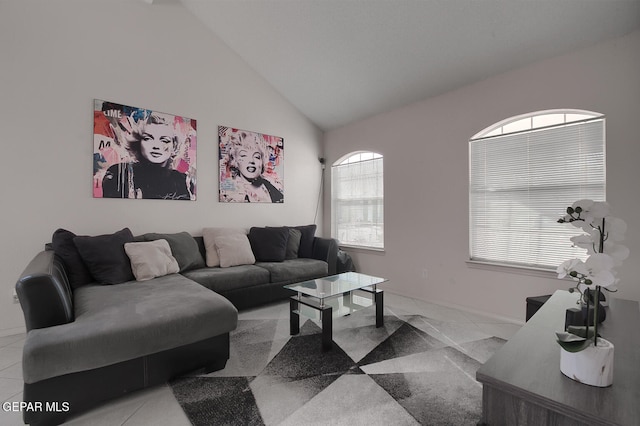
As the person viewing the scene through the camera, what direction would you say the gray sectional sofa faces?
facing the viewer and to the right of the viewer

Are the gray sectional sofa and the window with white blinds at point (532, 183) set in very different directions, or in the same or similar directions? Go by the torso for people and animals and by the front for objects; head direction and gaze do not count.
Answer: very different directions

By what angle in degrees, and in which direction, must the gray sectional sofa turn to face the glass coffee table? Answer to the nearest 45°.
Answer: approximately 45° to its left

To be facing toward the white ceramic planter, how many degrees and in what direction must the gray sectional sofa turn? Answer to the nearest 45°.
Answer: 0° — it already faces it

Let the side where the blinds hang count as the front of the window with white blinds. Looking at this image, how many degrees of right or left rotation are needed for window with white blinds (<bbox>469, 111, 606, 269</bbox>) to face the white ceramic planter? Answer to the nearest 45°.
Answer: approximately 45° to its left

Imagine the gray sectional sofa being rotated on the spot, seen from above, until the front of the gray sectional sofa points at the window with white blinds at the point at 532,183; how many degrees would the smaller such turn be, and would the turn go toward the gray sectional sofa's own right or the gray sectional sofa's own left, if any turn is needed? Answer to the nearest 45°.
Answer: approximately 45° to the gray sectional sofa's own left

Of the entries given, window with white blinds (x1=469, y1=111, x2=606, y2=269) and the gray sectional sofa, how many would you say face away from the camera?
0

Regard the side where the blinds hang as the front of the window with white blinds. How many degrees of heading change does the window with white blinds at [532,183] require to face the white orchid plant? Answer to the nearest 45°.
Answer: approximately 45° to its left

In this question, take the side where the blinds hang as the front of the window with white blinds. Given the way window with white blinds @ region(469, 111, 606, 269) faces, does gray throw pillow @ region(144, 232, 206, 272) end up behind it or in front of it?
in front

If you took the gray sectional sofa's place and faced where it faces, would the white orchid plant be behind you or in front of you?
in front

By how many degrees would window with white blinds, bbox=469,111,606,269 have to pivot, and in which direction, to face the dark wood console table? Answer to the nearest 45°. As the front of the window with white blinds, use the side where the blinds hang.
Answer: approximately 45° to its left

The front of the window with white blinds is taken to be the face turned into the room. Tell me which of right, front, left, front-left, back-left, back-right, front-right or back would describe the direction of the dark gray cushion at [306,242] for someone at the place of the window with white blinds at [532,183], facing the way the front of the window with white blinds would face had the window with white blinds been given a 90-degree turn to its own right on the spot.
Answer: front-left
